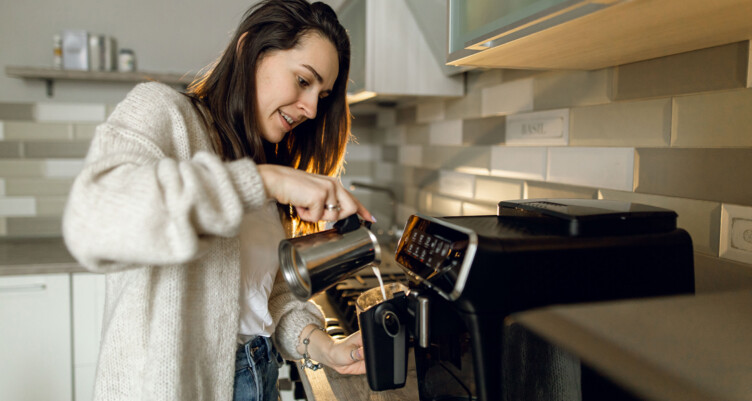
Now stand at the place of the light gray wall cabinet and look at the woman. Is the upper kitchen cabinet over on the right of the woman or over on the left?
left

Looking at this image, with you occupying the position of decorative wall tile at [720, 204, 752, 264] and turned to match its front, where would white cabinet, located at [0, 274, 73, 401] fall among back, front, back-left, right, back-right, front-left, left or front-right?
front-right

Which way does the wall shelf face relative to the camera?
toward the camera

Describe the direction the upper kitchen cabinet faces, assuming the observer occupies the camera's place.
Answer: facing the viewer and to the left of the viewer

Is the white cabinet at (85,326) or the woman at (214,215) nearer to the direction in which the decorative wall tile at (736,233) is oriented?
the woman

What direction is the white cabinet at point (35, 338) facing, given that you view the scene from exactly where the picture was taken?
facing the viewer

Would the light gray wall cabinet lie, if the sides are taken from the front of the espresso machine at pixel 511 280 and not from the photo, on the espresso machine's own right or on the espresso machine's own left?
on the espresso machine's own right

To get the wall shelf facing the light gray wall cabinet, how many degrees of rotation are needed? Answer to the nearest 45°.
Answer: approximately 45° to its left

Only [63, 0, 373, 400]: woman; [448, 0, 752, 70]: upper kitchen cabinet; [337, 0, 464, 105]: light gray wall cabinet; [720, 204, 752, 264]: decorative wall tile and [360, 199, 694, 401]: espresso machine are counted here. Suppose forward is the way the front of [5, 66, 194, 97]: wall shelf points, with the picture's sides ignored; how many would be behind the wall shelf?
0

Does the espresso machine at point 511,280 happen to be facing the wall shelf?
no

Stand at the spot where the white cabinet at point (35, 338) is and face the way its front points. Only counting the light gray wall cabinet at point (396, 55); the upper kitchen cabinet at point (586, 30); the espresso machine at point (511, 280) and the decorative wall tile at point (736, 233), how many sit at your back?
0

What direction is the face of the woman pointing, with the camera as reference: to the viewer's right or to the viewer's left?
to the viewer's right
